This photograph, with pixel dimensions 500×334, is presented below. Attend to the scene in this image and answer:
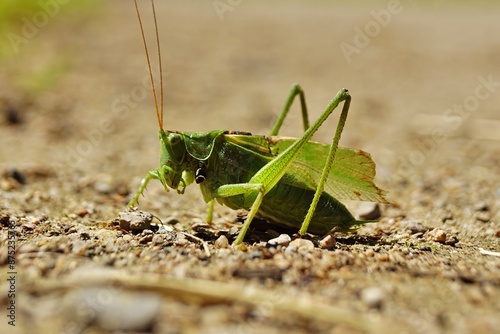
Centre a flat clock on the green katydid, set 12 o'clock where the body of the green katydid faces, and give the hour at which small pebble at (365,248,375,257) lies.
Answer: The small pebble is roughly at 7 o'clock from the green katydid.

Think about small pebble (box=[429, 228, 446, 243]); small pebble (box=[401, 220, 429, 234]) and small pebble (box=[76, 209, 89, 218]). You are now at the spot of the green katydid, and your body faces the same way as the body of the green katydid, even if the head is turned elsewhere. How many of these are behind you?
2

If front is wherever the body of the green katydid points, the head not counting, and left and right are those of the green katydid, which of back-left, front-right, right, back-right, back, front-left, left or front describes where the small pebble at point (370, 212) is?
back-right

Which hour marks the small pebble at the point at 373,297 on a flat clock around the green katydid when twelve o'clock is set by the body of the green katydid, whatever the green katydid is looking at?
The small pebble is roughly at 8 o'clock from the green katydid.

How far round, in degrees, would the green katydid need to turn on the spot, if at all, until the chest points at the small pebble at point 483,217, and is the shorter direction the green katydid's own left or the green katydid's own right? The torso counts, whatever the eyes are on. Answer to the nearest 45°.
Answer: approximately 180°

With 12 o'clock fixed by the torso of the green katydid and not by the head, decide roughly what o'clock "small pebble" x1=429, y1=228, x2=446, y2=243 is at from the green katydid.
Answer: The small pebble is roughly at 6 o'clock from the green katydid.

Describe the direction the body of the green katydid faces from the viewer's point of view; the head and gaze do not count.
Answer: to the viewer's left

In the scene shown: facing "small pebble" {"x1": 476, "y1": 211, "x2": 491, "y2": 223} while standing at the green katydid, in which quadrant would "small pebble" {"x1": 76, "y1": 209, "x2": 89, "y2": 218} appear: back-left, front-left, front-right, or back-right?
back-left
